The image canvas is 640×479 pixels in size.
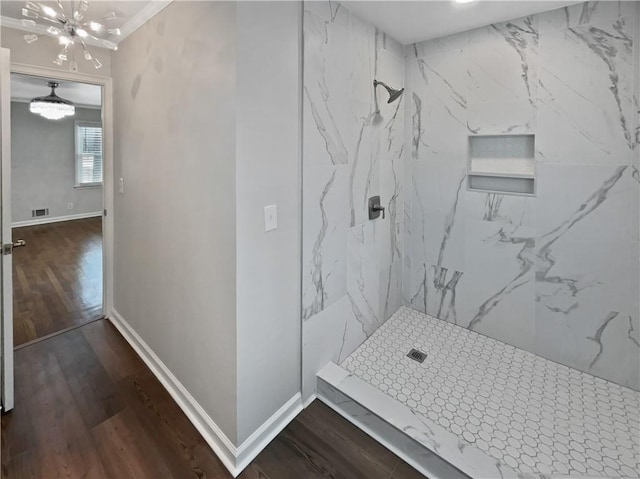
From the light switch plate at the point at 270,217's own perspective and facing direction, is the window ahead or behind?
behind

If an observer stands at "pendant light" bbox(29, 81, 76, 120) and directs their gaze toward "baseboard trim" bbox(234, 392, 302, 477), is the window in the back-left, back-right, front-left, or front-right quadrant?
back-left

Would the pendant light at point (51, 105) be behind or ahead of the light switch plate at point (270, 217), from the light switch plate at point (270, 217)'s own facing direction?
behind
